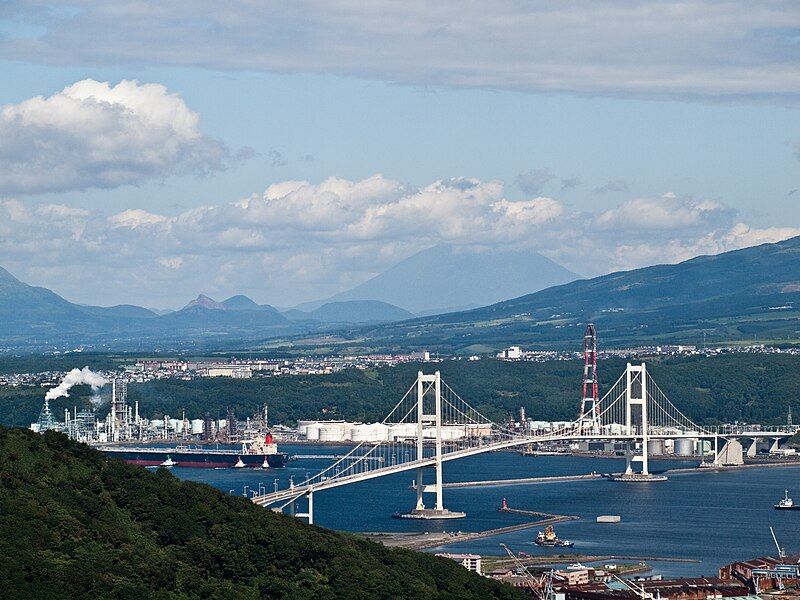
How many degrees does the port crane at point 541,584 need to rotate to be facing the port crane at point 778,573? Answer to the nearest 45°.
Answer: approximately 180°

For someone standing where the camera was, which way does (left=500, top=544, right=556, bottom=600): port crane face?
facing to the left of the viewer

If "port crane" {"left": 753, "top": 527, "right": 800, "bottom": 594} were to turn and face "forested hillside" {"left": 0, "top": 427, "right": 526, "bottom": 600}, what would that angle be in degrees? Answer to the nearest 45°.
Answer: approximately 45° to its left

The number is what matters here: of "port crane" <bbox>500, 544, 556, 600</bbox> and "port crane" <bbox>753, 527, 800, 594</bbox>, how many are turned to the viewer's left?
2

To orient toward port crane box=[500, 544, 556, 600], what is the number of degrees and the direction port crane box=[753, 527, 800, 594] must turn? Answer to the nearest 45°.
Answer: approximately 45° to its left

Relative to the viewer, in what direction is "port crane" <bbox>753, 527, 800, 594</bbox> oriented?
to the viewer's left
